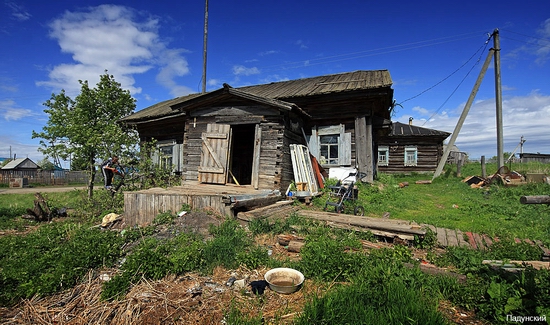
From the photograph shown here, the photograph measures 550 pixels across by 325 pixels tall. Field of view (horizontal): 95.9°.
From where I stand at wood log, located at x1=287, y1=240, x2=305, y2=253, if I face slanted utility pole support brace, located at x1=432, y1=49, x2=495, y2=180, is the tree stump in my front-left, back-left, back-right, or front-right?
back-left

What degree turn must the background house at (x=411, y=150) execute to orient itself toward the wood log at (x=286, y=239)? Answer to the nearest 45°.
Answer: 0° — it already faces it

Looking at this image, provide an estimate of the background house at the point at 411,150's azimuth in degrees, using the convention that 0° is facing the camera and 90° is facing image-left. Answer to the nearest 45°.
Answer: approximately 0°

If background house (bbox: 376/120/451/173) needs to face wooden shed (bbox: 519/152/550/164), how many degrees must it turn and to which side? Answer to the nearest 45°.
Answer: approximately 135° to its left

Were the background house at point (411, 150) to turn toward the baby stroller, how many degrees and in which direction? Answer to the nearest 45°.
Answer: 0° — it already faces it

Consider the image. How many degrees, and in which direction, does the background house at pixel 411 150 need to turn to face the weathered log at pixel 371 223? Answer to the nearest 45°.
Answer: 0° — it already faces it

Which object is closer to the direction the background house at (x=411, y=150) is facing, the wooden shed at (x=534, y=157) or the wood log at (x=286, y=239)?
the wood log

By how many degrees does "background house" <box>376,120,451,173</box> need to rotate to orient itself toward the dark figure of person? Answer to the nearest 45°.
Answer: approximately 45° to its right

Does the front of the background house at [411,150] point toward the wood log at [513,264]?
yes
